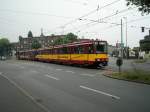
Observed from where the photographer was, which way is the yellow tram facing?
facing the viewer and to the right of the viewer
